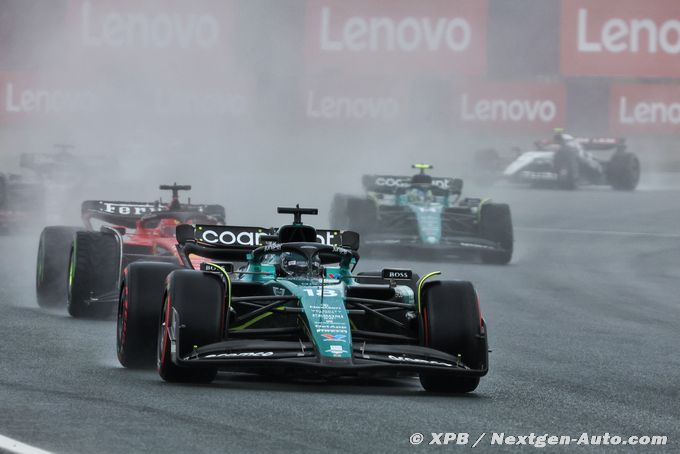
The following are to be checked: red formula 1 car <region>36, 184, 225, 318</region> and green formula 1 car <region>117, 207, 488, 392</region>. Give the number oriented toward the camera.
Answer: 2

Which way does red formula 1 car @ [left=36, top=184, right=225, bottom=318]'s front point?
toward the camera

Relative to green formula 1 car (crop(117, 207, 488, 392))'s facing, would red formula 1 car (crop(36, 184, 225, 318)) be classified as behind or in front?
behind

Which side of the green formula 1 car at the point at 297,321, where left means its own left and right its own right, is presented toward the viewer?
front

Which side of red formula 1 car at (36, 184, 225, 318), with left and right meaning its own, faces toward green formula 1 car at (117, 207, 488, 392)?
front

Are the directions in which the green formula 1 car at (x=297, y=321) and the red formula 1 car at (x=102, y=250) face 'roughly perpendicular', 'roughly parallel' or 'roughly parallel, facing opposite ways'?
roughly parallel
